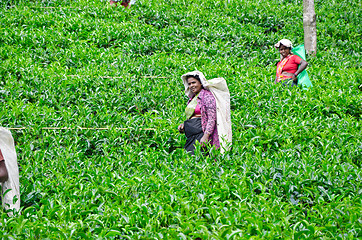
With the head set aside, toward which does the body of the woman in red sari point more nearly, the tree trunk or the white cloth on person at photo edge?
the white cloth on person at photo edge

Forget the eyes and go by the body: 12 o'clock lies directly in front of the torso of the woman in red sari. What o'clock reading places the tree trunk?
The tree trunk is roughly at 5 o'clock from the woman in red sari.

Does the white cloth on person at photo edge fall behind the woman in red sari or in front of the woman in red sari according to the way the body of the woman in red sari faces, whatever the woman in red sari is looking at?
in front

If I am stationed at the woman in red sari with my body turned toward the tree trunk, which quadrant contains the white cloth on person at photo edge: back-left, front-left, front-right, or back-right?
back-left

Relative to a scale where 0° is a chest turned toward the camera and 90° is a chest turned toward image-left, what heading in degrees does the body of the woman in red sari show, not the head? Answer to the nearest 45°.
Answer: approximately 45°
